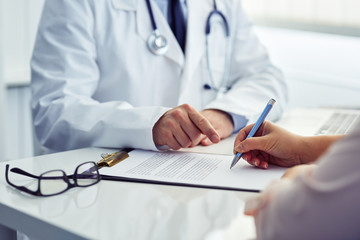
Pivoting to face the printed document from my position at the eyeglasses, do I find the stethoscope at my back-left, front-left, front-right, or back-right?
front-left

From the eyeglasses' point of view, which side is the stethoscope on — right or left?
on its left

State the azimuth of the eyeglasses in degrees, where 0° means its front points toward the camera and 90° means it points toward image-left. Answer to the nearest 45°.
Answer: approximately 315°

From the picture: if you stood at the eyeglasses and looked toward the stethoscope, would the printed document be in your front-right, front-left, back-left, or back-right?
front-right
